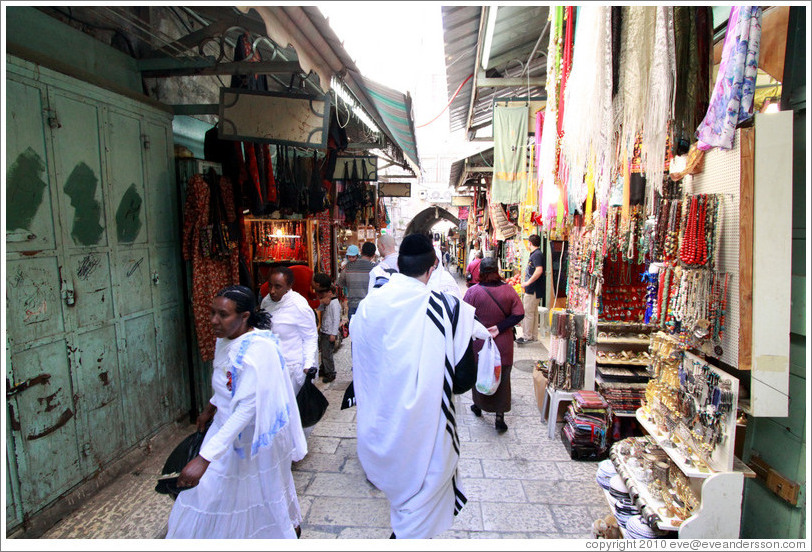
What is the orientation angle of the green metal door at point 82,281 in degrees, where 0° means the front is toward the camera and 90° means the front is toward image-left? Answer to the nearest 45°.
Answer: approximately 315°

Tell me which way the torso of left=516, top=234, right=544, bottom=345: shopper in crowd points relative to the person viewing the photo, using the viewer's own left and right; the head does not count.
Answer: facing to the left of the viewer

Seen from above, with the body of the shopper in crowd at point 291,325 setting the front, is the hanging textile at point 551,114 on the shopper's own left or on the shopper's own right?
on the shopper's own left

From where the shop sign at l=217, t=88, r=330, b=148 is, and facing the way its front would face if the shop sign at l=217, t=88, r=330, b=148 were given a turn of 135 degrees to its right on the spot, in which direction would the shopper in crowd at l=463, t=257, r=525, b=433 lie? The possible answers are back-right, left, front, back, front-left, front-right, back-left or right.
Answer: back-right

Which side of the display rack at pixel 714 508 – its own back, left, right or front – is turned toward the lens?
left

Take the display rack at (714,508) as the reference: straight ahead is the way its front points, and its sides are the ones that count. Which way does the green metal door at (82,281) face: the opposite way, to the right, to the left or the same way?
the opposite way

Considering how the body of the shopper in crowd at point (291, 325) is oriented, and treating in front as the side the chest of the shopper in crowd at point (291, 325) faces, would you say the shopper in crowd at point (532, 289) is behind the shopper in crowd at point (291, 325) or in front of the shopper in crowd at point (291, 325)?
behind

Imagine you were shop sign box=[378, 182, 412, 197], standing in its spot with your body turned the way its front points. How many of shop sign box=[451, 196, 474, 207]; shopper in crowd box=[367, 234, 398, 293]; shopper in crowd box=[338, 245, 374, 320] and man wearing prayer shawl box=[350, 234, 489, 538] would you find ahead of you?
3

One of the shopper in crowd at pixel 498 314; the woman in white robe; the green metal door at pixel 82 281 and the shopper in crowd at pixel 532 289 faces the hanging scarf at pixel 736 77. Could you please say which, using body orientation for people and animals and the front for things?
the green metal door

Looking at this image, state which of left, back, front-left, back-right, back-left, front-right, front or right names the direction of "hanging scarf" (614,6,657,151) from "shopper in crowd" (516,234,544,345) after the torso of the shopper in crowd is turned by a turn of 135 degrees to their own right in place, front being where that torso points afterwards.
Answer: back-right
